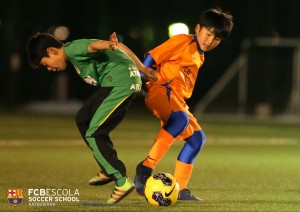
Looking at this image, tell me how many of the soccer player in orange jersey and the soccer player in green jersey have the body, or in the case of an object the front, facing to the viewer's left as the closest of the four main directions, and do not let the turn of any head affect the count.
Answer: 1

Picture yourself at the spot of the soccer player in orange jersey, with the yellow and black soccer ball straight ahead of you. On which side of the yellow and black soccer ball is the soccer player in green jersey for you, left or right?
right

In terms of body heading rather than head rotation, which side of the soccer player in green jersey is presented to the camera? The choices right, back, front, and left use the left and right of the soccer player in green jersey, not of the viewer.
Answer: left
